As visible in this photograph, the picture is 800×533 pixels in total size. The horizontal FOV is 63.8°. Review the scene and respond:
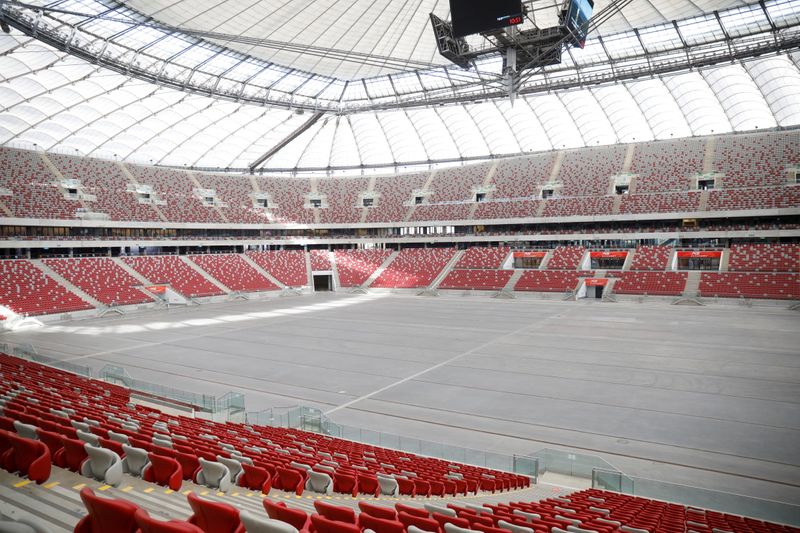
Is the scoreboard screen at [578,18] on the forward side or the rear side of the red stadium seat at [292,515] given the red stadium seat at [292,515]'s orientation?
on the forward side

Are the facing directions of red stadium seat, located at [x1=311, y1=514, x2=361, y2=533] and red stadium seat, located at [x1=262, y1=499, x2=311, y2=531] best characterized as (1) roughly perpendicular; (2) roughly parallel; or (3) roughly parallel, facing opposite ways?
roughly parallel

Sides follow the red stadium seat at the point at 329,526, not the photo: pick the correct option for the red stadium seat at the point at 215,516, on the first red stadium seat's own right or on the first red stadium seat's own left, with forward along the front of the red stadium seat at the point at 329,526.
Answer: on the first red stadium seat's own left

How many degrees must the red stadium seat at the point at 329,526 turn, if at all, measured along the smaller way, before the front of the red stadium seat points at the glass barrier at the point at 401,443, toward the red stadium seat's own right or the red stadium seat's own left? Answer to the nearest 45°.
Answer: approximately 45° to the red stadium seat's own left

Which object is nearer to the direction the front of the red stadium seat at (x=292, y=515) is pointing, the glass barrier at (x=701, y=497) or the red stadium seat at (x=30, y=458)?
the glass barrier

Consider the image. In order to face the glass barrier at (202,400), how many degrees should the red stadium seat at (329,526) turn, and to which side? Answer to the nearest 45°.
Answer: approximately 45° to its left

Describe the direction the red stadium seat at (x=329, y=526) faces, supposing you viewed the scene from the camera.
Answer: facing away from the viewer and to the right of the viewer

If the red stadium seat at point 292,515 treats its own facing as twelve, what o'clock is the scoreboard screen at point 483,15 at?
The scoreboard screen is roughly at 11 o'clock from the red stadium seat.

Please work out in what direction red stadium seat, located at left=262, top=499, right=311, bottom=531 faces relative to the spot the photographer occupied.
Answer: facing away from the viewer and to the right of the viewer

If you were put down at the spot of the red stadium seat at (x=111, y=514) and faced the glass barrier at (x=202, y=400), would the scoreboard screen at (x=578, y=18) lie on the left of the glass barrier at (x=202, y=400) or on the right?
right

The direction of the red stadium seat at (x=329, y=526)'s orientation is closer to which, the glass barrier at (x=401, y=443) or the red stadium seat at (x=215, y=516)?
the glass barrier

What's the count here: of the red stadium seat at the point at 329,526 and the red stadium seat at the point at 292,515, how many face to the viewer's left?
0

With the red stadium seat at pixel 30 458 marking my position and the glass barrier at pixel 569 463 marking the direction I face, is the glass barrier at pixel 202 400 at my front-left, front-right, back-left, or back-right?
front-left

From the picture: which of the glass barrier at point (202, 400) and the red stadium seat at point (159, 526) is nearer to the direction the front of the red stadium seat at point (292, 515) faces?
the glass barrier

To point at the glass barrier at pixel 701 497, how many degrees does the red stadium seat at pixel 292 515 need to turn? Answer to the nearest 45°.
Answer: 0° — it already faces it
